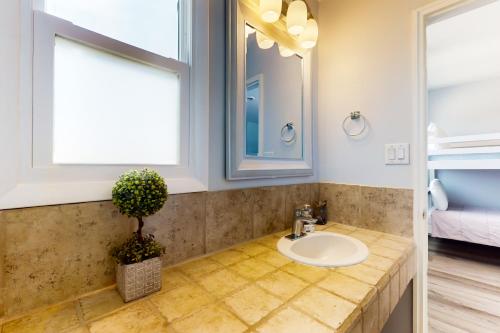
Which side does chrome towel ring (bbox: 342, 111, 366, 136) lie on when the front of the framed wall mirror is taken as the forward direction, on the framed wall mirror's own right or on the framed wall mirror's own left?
on the framed wall mirror's own left

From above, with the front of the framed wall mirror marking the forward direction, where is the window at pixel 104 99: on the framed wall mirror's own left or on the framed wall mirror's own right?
on the framed wall mirror's own right

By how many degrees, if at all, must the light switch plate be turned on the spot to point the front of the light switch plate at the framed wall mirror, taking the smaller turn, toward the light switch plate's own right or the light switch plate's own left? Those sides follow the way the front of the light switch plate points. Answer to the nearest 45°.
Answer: approximately 45° to the light switch plate's own right

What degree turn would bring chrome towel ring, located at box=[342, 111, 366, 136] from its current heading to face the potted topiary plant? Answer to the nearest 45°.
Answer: approximately 45° to its right

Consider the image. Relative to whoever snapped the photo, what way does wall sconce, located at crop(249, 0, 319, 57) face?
facing the viewer and to the right of the viewer

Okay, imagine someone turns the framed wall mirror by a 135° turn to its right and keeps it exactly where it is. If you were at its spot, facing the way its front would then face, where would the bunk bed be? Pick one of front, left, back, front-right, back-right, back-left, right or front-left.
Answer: back-right

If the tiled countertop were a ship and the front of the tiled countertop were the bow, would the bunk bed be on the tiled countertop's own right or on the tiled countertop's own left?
on the tiled countertop's own left

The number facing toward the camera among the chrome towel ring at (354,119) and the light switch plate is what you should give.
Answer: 2

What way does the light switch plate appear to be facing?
toward the camera

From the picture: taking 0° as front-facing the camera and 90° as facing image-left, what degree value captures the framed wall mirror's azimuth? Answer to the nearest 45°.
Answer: approximately 315°

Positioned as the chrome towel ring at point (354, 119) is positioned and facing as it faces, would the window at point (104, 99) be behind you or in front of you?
in front

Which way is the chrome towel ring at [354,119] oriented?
toward the camera

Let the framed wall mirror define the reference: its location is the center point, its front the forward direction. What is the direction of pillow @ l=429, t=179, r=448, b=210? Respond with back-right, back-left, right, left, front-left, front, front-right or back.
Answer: left

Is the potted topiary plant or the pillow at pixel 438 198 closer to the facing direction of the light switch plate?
the potted topiary plant

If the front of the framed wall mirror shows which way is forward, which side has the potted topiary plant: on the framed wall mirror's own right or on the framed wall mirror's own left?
on the framed wall mirror's own right

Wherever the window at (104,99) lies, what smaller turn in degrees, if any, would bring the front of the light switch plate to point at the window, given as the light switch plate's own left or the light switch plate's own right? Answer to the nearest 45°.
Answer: approximately 45° to the light switch plate's own right
